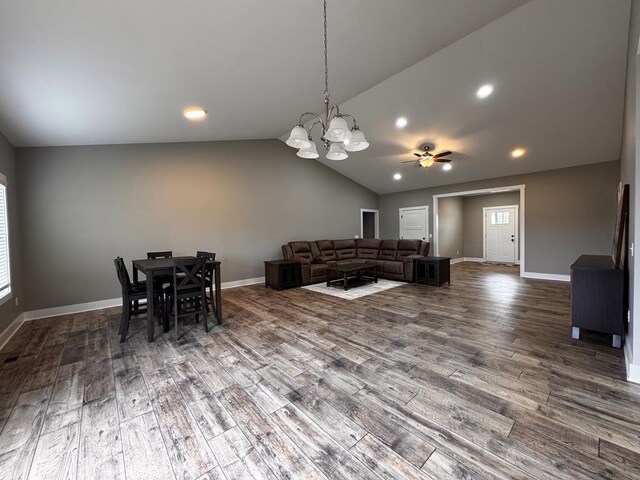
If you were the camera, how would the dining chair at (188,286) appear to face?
facing away from the viewer and to the left of the viewer

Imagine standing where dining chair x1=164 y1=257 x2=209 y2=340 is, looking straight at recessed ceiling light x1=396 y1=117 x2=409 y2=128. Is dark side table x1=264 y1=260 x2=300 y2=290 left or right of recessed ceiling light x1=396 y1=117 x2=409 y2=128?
left

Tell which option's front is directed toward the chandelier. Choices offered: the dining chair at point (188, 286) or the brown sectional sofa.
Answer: the brown sectional sofa

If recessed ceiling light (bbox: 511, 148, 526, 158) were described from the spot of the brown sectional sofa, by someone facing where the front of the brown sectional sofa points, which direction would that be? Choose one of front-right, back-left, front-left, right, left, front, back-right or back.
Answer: left

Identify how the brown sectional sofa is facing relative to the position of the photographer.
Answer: facing the viewer

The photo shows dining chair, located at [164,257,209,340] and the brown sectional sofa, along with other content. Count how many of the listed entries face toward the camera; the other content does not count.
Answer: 1

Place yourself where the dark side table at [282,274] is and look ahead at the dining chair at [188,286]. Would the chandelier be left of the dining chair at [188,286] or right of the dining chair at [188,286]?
left

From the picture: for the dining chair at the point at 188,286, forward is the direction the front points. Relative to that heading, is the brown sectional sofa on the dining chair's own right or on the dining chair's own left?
on the dining chair's own right

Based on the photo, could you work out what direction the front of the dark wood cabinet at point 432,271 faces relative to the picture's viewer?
facing the viewer and to the left of the viewer

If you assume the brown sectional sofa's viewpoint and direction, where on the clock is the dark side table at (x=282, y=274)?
The dark side table is roughly at 2 o'clock from the brown sectional sofa.
